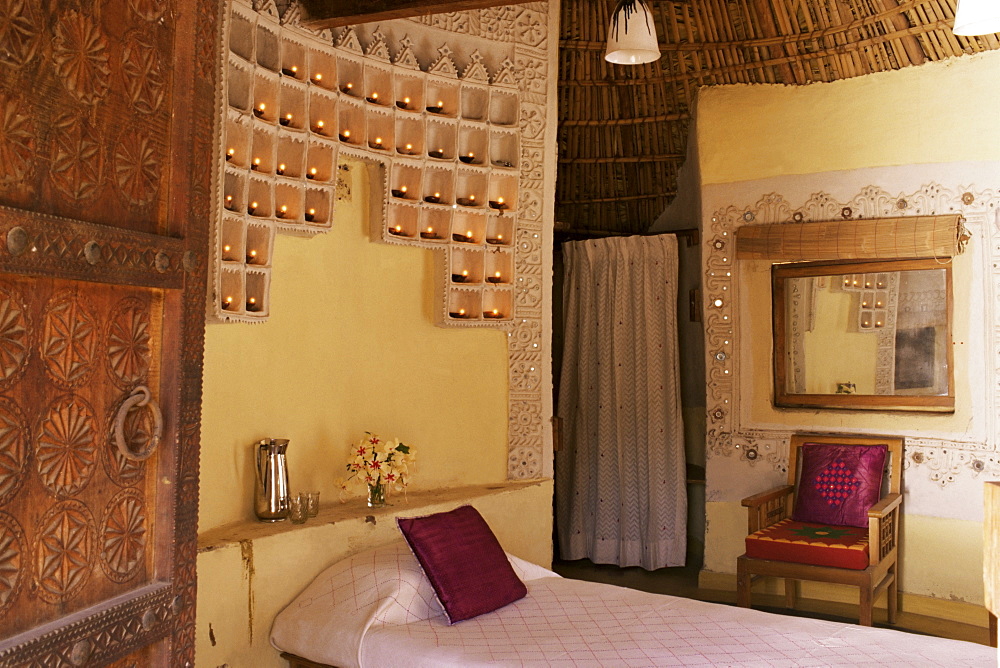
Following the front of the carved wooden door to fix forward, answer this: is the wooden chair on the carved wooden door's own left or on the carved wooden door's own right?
on the carved wooden door's own left

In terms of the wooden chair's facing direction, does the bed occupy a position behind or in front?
in front

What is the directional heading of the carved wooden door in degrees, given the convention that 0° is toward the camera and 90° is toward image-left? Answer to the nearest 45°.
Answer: approximately 315°

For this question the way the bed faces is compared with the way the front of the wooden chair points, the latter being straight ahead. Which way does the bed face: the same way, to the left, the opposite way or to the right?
to the left

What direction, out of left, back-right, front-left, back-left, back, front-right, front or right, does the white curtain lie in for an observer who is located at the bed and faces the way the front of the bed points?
back-left

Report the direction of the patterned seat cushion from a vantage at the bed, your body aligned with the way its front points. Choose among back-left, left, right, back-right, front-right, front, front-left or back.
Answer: left

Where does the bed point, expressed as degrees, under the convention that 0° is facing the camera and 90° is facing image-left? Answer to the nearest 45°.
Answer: approximately 315°

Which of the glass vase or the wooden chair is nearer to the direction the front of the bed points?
the wooden chair

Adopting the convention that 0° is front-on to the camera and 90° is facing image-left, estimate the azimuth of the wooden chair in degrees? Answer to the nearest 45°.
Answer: approximately 45°

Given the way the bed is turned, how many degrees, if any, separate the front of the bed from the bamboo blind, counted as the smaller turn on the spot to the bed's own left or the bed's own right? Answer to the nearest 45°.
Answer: approximately 90° to the bed's own left

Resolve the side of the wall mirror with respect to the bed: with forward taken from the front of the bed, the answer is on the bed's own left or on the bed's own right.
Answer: on the bed's own left

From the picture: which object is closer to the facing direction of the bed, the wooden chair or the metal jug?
the wooden chair

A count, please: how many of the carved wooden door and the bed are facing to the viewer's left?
0
